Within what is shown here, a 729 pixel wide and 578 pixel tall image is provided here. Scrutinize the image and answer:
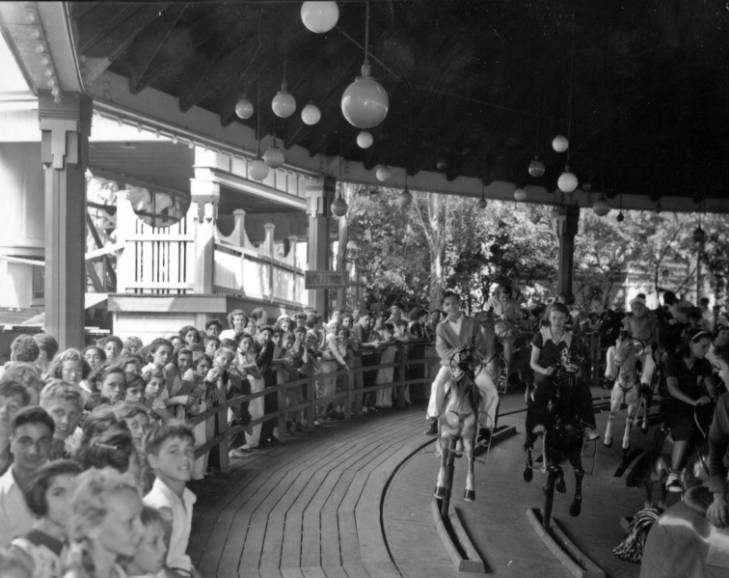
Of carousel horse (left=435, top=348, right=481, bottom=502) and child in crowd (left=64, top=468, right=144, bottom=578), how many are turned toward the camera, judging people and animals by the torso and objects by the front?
1

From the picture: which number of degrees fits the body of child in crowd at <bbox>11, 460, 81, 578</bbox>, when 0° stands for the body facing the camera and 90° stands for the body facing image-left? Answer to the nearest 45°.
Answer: approximately 315°

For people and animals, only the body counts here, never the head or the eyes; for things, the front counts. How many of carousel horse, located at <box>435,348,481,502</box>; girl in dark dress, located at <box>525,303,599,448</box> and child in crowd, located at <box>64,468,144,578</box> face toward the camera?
2

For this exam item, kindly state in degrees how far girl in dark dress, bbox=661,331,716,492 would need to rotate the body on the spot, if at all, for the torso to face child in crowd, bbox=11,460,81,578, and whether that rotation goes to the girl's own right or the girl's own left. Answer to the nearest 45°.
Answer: approximately 45° to the girl's own right

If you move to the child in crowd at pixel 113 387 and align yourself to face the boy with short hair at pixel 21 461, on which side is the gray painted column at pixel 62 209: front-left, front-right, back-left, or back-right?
back-right

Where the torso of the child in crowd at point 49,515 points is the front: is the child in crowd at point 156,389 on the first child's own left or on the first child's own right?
on the first child's own left

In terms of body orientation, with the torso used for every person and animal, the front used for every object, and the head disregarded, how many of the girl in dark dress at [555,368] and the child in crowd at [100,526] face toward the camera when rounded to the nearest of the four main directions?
1
